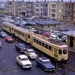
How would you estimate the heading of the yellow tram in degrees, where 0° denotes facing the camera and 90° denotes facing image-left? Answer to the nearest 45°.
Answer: approximately 315°

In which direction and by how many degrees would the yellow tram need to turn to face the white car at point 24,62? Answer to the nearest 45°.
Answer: approximately 90° to its right

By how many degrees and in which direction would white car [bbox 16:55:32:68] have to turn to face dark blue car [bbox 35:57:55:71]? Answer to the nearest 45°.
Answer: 0° — it already faces it

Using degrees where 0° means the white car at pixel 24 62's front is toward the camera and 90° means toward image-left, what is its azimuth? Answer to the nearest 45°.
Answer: approximately 315°

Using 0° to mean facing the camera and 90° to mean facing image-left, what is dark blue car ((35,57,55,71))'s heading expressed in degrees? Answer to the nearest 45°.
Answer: approximately 315°

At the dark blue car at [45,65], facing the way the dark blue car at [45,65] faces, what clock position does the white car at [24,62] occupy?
The white car is roughly at 5 o'clock from the dark blue car.
